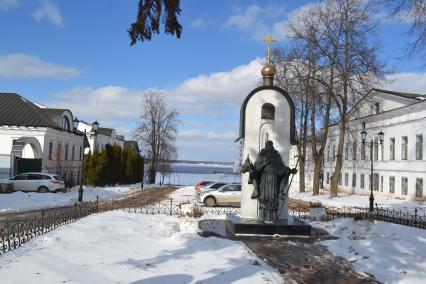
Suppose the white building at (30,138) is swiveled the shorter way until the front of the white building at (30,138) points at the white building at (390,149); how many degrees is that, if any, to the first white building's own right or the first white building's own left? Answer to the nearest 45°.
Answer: approximately 45° to the first white building's own left

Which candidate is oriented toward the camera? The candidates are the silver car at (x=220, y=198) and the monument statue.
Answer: the monument statue

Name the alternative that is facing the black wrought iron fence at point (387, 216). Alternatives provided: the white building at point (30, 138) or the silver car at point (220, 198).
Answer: the white building

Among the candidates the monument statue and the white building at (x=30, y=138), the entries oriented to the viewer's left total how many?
0

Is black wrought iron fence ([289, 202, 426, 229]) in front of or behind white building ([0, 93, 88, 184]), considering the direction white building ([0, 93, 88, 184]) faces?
in front

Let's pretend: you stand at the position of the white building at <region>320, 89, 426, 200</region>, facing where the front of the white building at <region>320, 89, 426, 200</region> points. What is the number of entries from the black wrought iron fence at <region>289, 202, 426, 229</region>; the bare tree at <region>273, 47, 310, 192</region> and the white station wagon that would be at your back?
0

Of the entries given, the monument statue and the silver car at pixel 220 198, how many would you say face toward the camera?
1

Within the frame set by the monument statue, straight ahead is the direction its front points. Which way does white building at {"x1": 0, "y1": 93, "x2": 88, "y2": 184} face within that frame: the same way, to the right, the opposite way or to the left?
to the left

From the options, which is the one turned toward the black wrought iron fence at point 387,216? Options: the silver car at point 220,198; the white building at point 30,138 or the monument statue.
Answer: the white building

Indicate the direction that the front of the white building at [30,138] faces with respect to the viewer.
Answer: facing the viewer and to the right of the viewer

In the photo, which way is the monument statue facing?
toward the camera

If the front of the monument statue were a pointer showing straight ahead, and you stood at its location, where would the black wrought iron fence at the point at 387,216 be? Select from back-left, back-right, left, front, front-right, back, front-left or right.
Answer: back-left

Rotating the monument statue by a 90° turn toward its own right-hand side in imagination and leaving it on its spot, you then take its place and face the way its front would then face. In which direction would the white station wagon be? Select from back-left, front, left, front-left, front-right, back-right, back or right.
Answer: front-right

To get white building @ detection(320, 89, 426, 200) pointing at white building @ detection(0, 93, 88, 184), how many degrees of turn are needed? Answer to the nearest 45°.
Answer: approximately 45° to its right

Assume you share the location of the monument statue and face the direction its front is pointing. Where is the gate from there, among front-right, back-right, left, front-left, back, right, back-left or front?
back-right

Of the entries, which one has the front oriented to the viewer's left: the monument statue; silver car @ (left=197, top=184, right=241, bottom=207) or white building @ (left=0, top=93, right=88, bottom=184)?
the silver car

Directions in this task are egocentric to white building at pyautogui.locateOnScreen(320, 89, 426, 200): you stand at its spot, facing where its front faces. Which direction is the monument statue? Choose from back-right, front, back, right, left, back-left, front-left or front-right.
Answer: front-left

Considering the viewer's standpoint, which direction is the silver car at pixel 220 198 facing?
facing to the left of the viewer

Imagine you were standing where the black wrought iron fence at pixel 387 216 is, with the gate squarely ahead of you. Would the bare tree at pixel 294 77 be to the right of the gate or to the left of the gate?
right

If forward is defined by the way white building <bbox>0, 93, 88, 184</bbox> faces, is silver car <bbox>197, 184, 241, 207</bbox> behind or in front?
in front
